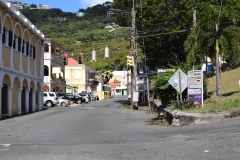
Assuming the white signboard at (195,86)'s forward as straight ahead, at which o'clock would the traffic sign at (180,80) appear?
The traffic sign is roughly at 2 o'clock from the white signboard.

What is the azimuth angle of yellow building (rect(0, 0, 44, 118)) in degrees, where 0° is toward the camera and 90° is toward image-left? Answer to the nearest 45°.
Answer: approximately 315°

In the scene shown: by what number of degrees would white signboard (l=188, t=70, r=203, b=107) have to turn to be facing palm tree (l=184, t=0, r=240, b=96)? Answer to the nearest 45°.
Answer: approximately 180°

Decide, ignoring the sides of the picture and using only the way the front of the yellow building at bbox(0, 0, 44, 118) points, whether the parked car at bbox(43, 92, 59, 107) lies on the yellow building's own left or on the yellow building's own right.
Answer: on the yellow building's own left

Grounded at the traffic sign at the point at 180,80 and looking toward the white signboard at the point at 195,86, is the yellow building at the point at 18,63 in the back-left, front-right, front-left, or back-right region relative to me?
back-left
